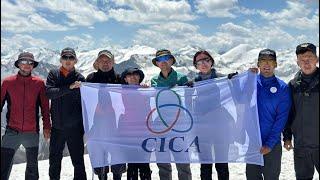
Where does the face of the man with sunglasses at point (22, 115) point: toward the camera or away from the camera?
toward the camera

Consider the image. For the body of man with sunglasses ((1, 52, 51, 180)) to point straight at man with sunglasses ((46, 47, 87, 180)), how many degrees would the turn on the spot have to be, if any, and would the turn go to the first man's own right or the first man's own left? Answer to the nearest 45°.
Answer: approximately 90° to the first man's own left

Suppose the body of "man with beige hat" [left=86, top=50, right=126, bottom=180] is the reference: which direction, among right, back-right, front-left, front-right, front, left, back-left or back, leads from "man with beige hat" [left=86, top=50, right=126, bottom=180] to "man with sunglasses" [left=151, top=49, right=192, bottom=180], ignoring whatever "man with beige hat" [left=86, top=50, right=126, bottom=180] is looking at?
left

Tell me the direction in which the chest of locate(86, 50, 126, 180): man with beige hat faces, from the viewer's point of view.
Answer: toward the camera

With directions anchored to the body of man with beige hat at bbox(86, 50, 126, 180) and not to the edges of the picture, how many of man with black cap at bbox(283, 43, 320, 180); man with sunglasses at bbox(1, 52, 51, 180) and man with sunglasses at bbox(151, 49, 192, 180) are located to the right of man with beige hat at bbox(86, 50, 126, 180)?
1

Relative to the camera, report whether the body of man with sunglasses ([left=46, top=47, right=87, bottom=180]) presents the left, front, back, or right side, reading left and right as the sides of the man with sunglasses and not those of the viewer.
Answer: front

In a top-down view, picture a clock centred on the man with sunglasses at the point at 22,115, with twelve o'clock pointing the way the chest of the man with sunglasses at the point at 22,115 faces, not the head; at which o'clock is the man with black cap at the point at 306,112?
the man with black cap at the point at 306,112 is roughly at 10 o'clock from the man with sunglasses at the point at 22,115.

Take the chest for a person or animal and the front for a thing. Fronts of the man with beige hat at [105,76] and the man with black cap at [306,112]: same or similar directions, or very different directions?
same or similar directions

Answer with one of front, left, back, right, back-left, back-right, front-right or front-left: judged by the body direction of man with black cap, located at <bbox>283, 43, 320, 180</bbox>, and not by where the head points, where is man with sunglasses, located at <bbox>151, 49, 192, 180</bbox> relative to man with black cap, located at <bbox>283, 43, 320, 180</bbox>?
right

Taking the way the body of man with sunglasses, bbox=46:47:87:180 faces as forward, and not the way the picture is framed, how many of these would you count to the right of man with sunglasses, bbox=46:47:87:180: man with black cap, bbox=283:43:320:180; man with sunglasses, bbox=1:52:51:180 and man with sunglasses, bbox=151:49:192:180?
1

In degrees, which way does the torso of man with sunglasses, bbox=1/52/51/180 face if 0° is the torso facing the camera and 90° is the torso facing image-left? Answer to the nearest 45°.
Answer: approximately 0°

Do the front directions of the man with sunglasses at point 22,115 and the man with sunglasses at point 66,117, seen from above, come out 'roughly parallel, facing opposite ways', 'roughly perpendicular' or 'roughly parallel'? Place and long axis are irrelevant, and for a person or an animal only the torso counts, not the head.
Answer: roughly parallel

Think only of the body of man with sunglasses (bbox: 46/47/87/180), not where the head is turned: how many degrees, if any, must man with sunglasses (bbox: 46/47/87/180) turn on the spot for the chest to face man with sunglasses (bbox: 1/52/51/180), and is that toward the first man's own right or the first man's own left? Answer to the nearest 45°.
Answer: approximately 90° to the first man's own right
